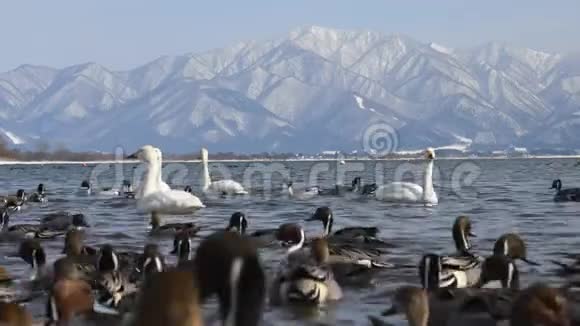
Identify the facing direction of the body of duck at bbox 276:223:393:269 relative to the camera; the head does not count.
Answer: to the viewer's left

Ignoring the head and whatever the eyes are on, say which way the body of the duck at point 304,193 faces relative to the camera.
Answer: to the viewer's left

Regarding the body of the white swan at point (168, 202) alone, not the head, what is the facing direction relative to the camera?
to the viewer's left

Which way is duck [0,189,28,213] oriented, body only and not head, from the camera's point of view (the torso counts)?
to the viewer's right

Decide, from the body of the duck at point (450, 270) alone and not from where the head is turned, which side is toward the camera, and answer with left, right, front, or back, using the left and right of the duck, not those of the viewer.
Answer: right

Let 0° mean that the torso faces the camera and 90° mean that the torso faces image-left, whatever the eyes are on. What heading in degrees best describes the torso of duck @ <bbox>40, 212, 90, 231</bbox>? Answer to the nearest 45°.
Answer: approximately 270°
